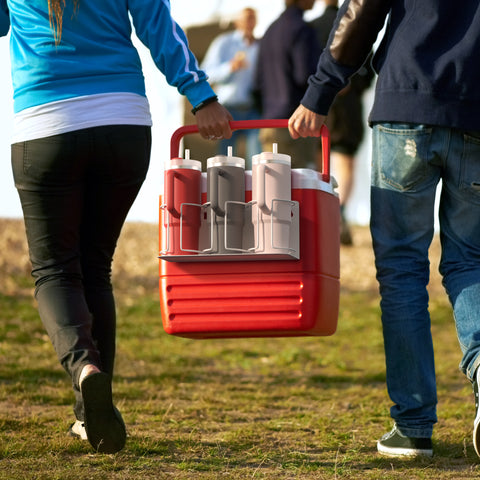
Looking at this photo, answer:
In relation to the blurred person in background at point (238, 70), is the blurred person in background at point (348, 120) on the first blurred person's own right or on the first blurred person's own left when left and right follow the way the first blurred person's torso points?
on the first blurred person's own left

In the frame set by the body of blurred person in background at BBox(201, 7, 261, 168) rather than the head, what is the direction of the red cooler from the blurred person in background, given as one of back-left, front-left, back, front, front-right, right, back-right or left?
front-right

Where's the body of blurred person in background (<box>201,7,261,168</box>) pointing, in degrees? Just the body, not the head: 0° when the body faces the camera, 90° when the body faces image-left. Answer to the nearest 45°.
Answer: approximately 315°
